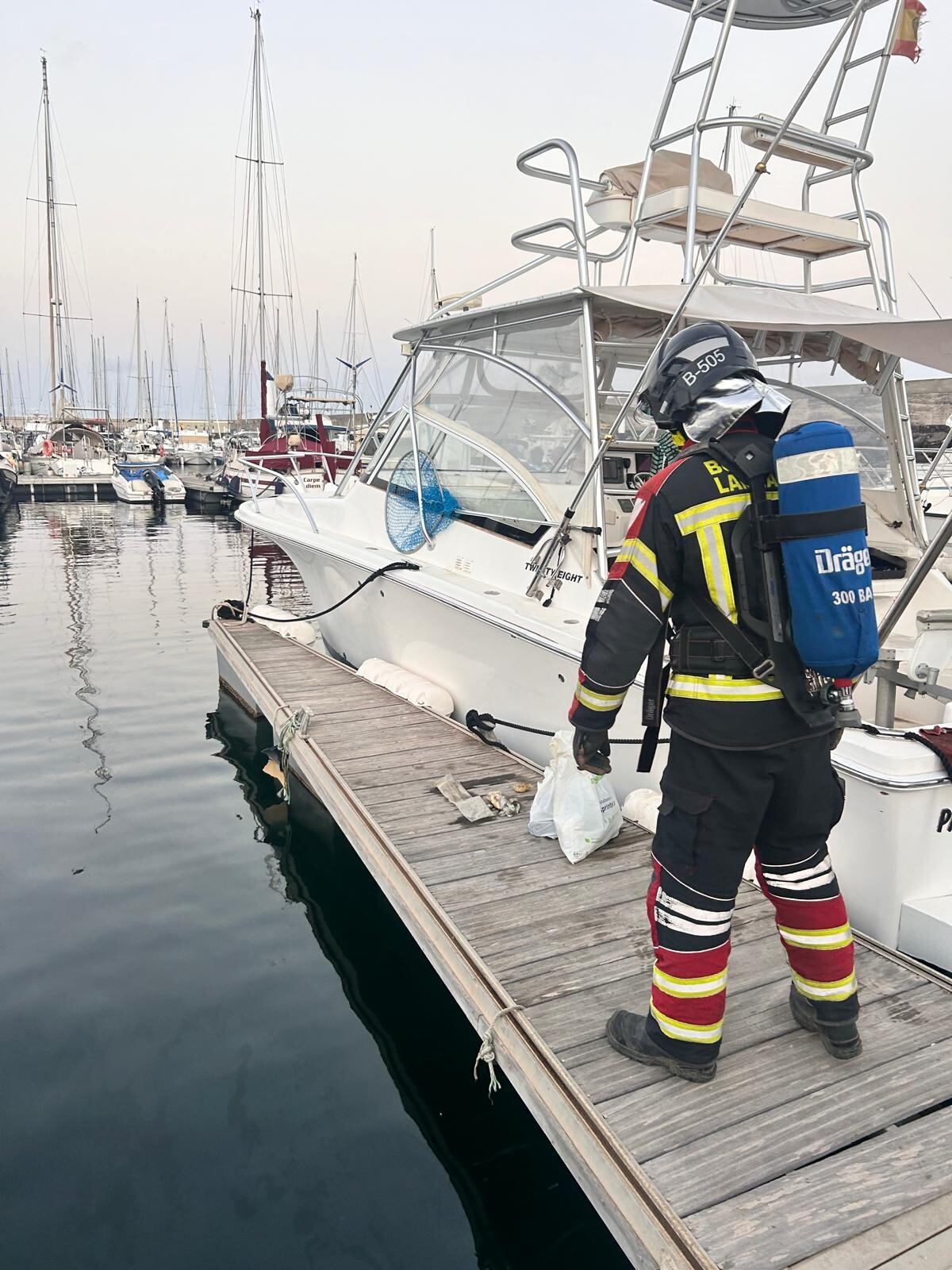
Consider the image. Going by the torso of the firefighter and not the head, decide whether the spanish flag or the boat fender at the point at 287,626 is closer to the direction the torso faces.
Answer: the boat fender

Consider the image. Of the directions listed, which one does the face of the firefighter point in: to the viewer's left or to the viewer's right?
to the viewer's left

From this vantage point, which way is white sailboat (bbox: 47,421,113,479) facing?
away from the camera

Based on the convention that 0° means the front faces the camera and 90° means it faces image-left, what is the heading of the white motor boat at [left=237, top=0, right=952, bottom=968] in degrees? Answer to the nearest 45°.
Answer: approximately 135°

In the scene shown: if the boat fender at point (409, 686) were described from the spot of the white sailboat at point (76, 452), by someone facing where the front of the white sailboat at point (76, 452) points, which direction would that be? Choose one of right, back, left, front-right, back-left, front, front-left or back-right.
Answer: back

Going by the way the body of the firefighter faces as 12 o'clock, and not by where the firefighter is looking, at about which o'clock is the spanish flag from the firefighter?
The spanish flag is roughly at 2 o'clock from the firefighter.

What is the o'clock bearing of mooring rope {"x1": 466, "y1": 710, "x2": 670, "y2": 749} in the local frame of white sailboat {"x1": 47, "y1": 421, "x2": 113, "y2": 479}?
The mooring rope is roughly at 6 o'clock from the white sailboat.

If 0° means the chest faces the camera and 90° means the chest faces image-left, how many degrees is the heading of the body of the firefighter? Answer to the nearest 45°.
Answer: approximately 135°

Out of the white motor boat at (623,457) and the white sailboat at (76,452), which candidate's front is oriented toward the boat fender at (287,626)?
the white motor boat at (623,457)

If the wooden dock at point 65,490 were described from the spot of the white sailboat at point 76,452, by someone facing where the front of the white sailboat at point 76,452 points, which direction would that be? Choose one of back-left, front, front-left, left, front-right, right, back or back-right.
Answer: back
